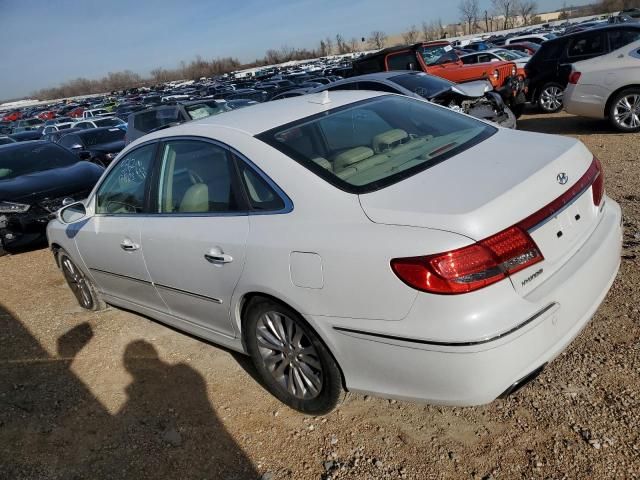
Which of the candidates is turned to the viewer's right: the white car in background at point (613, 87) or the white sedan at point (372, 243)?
the white car in background

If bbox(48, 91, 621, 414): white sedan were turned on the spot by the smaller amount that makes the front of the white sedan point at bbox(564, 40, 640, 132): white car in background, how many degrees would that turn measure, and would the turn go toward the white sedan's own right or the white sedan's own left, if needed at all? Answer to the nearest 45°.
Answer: approximately 90° to the white sedan's own right

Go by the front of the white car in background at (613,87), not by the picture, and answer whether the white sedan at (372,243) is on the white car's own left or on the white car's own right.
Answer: on the white car's own right

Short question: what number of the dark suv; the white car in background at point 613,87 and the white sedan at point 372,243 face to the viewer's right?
2

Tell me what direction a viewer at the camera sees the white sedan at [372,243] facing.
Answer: facing away from the viewer and to the left of the viewer

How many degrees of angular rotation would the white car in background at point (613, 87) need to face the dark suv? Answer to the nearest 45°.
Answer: approximately 90° to its left

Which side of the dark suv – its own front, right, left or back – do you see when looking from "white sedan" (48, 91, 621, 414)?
right

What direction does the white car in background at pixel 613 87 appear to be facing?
to the viewer's right

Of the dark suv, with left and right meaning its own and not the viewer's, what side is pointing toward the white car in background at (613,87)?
right
